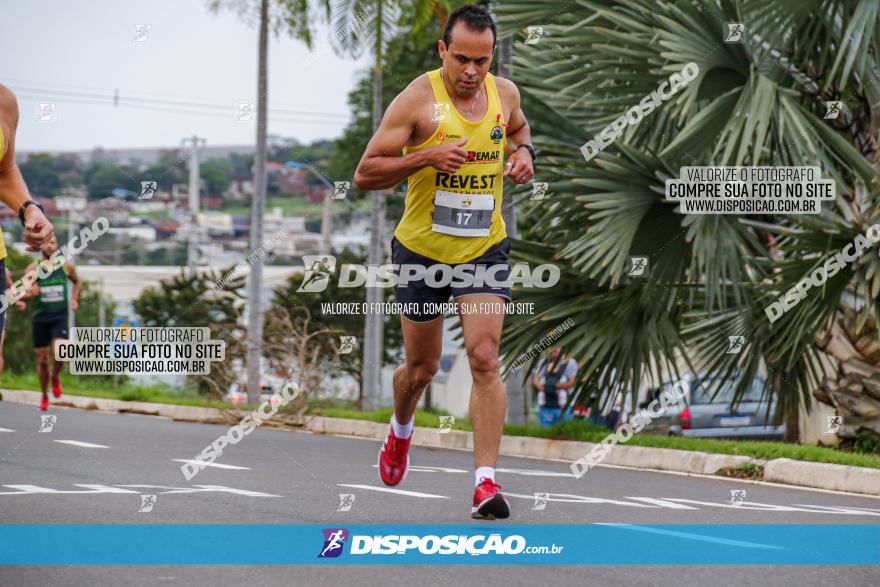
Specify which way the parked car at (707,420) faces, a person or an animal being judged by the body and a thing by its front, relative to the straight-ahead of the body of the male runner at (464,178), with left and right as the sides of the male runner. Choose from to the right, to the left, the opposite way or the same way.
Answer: the opposite way

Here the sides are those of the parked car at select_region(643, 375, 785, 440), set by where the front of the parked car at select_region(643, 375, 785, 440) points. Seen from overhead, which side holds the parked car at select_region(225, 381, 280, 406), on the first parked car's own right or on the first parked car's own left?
on the first parked car's own left

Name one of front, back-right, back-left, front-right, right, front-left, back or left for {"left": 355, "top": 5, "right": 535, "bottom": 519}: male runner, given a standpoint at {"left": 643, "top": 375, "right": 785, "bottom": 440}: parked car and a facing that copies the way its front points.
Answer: back-left

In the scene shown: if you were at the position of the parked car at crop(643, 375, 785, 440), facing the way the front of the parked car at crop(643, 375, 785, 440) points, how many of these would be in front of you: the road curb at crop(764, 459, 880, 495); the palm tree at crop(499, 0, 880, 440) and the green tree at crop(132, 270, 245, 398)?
1

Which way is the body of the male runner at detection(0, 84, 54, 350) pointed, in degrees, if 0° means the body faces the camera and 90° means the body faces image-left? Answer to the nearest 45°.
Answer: approximately 315°

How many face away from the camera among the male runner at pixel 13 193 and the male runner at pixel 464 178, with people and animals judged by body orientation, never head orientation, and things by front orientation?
0

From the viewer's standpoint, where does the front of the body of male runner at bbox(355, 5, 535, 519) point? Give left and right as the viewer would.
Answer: facing the viewer and to the right of the viewer

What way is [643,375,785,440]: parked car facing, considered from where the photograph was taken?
facing away from the viewer and to the left of the viewer

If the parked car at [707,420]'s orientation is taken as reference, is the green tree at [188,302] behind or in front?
in front
